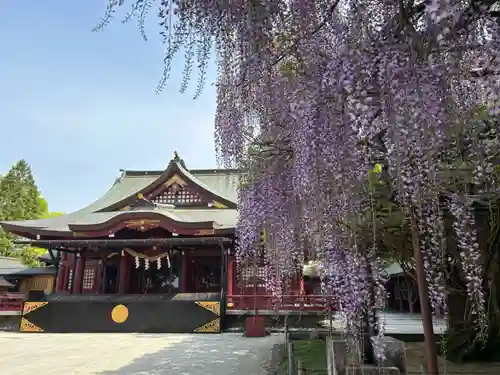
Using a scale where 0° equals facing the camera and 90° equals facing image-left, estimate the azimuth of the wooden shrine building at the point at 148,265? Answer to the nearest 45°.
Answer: approximately 0°

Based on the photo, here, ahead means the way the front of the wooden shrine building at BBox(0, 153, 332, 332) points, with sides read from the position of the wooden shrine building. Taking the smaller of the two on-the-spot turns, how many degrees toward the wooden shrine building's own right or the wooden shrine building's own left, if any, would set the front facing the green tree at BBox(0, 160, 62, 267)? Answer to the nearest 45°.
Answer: approximately 135° to the wooden shrine building's own right

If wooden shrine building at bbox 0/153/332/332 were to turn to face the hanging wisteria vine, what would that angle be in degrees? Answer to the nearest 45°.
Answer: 0° — it already faces it

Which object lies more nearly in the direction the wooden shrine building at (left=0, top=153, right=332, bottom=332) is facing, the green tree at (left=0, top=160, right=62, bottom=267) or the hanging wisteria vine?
the hanging wisteria vine

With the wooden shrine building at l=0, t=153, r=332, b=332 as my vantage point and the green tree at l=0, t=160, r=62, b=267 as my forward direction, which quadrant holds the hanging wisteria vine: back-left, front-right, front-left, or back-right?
back-left
